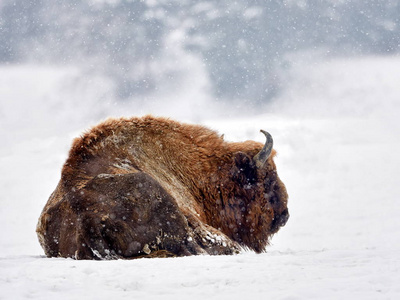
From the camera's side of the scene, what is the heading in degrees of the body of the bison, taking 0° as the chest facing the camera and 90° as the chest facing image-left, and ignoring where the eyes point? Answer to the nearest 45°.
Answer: approximately 225°
